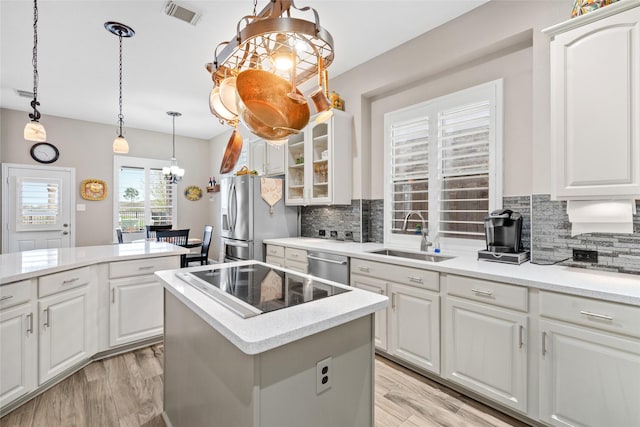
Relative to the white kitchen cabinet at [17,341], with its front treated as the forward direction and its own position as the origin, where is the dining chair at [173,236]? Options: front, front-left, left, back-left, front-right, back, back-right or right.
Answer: left

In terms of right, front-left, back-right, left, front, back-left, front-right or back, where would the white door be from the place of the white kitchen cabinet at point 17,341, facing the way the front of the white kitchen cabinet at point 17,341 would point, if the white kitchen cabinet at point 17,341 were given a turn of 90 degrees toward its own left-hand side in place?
front-left

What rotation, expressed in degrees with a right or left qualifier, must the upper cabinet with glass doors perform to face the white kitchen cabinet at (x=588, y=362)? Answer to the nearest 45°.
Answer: approximately 90° to its left

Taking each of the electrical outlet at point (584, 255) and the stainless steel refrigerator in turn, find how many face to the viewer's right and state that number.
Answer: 0

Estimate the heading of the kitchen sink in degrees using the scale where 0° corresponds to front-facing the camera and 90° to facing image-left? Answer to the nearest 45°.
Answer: approximately 45°

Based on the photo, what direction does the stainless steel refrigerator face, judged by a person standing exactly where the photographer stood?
facing the viewer and to the left of the viewer

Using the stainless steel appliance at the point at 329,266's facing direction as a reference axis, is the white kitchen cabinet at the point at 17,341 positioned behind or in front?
in front

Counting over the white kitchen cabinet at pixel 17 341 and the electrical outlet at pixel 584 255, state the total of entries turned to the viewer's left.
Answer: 0

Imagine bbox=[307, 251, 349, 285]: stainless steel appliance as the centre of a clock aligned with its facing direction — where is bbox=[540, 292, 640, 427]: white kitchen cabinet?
The white kitchen cabinet is roughly at 9 o'clock from the stainless steel appliance.

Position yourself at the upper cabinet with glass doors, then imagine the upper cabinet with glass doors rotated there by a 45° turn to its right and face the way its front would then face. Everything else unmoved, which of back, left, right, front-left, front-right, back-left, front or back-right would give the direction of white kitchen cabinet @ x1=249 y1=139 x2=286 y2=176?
front-right

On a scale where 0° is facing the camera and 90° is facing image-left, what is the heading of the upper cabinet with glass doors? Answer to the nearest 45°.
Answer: approximately 45°

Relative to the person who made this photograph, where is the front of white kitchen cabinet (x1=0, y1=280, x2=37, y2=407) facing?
facing the viewer and to the right of the viewer

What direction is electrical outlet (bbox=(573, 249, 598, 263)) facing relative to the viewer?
toward the camera
